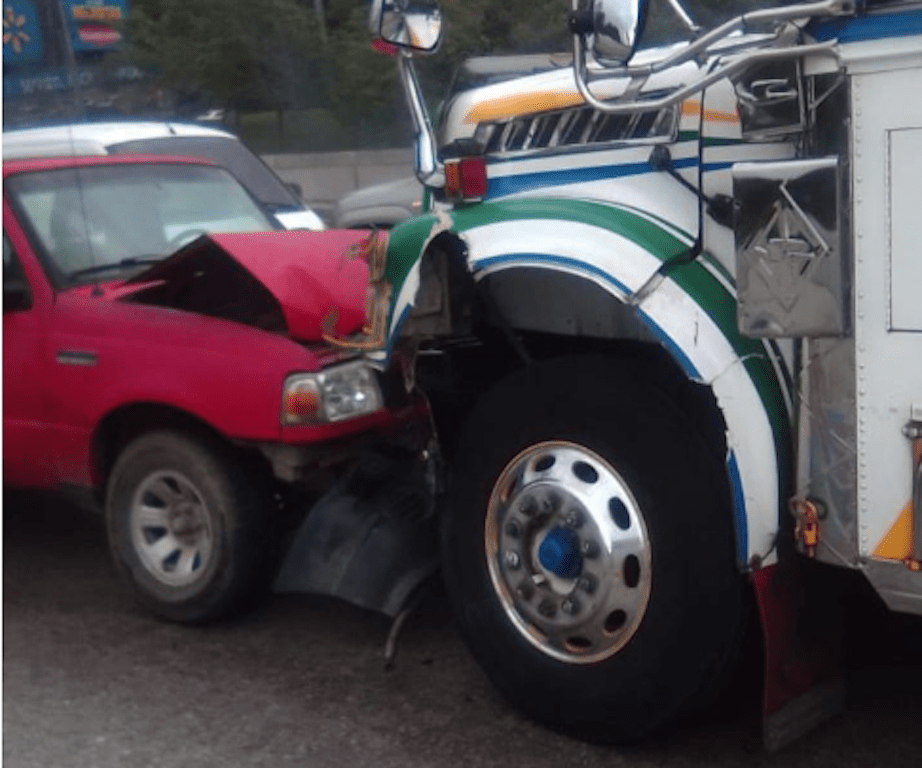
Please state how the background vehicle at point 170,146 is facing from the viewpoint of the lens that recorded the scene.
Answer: facing the viewer and to the right of the viewer

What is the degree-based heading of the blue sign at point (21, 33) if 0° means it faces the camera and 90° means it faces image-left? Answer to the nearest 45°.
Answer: approximately 0°

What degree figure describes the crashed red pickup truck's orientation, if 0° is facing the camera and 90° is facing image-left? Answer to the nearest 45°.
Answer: approximately 315°

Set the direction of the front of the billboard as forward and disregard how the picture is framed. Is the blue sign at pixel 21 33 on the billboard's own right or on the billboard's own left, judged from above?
on the billboard's own right

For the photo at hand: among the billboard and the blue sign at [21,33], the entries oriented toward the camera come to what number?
2

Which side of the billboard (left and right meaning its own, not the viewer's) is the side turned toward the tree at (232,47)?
left

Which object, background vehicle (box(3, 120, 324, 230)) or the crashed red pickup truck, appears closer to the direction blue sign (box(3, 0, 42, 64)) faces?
the crashed red pickup truck

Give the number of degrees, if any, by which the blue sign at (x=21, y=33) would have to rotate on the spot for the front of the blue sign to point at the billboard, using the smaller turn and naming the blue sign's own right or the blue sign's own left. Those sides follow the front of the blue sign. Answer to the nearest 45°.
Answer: approximately 135° to the blue sign's own left

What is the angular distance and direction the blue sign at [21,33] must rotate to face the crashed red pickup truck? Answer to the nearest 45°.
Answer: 0° — it already faces it

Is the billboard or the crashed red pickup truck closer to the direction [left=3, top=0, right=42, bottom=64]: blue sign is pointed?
the crashed red pickup truck
